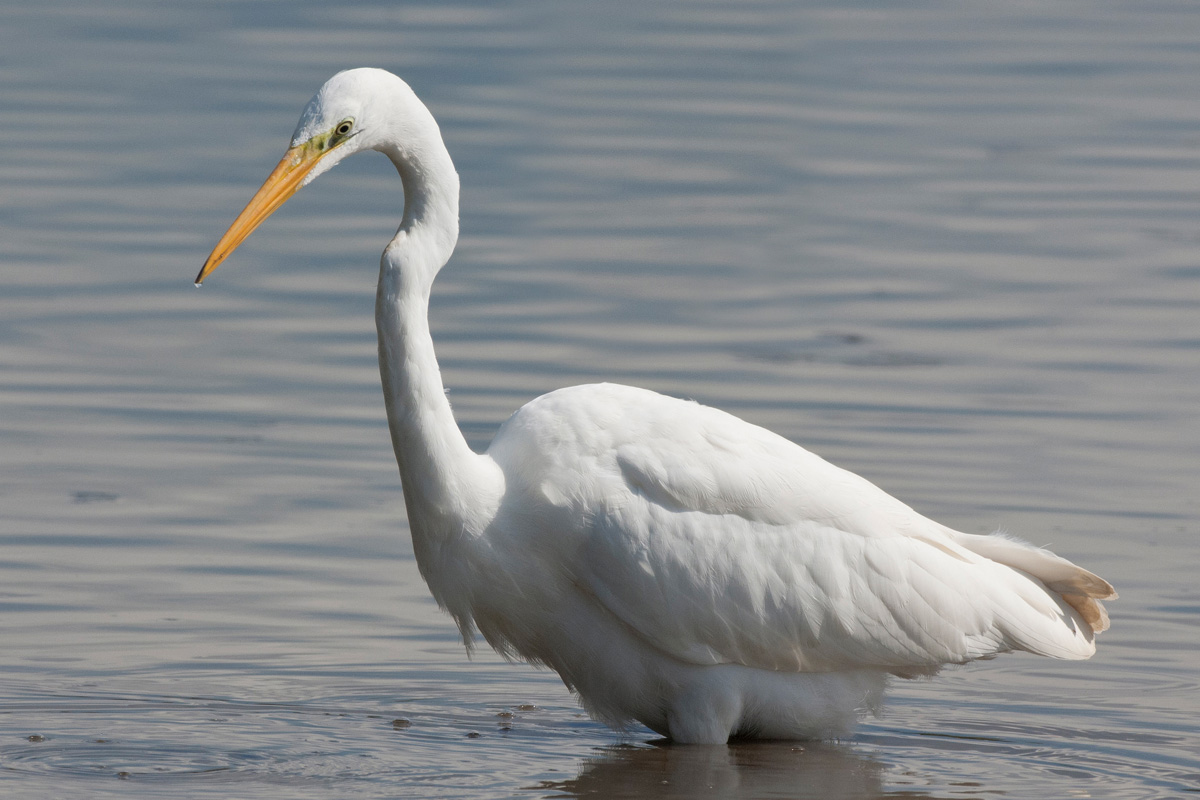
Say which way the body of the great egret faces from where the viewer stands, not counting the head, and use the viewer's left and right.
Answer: facing to the left of the viewer
